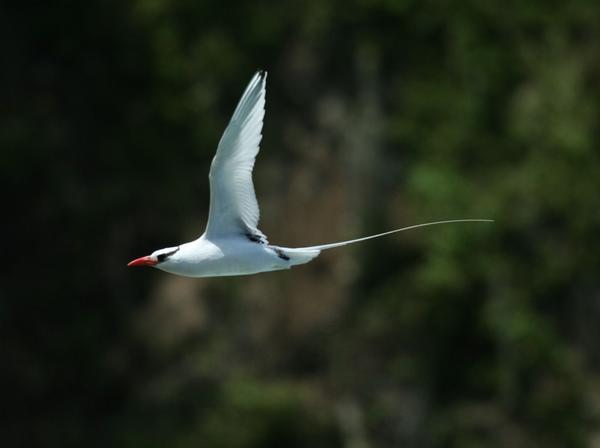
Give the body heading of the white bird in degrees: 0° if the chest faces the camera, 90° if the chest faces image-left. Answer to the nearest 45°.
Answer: approximately 90°
